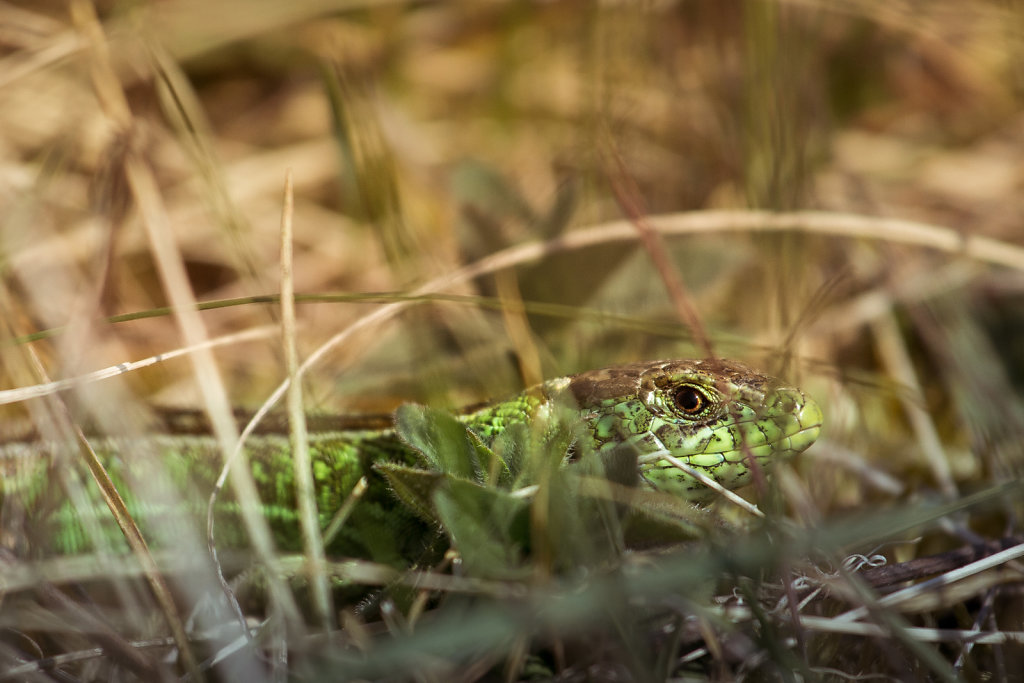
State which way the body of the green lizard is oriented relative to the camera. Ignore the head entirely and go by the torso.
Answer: to the viewer's right
